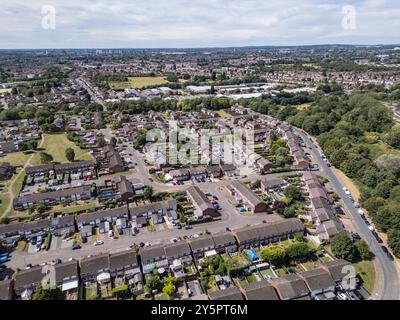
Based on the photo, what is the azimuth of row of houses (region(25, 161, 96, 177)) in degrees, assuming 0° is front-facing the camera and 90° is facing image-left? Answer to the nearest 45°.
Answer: approximately 0°

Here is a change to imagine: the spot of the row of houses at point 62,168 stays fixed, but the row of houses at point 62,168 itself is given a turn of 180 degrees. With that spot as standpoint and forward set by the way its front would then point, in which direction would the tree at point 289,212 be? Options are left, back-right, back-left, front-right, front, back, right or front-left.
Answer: back-right

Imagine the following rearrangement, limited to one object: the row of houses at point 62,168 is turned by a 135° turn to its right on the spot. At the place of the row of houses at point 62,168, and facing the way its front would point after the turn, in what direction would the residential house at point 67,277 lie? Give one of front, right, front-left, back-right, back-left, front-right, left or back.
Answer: back-left

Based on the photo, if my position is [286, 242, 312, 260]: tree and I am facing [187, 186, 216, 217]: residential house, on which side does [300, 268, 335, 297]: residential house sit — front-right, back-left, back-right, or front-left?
back-left

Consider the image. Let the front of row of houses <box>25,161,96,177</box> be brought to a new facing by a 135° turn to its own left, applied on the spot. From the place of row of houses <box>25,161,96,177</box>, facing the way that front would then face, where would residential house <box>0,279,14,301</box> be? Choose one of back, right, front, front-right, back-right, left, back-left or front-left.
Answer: back-right

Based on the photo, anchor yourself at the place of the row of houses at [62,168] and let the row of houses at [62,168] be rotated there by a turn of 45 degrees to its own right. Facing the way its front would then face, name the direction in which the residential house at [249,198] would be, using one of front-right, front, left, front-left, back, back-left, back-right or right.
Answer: left

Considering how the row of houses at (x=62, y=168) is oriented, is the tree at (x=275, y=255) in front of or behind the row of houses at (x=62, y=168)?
in front

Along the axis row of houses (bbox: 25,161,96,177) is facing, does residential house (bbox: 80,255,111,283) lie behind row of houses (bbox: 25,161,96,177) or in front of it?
in front

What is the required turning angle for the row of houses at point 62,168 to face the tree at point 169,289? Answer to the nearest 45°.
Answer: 0° — it already faces it

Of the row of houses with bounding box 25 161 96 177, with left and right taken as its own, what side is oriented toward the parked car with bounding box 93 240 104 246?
front

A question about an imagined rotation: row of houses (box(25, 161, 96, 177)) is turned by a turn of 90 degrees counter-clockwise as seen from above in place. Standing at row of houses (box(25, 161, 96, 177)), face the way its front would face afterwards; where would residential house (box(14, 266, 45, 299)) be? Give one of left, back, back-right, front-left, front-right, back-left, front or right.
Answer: right
